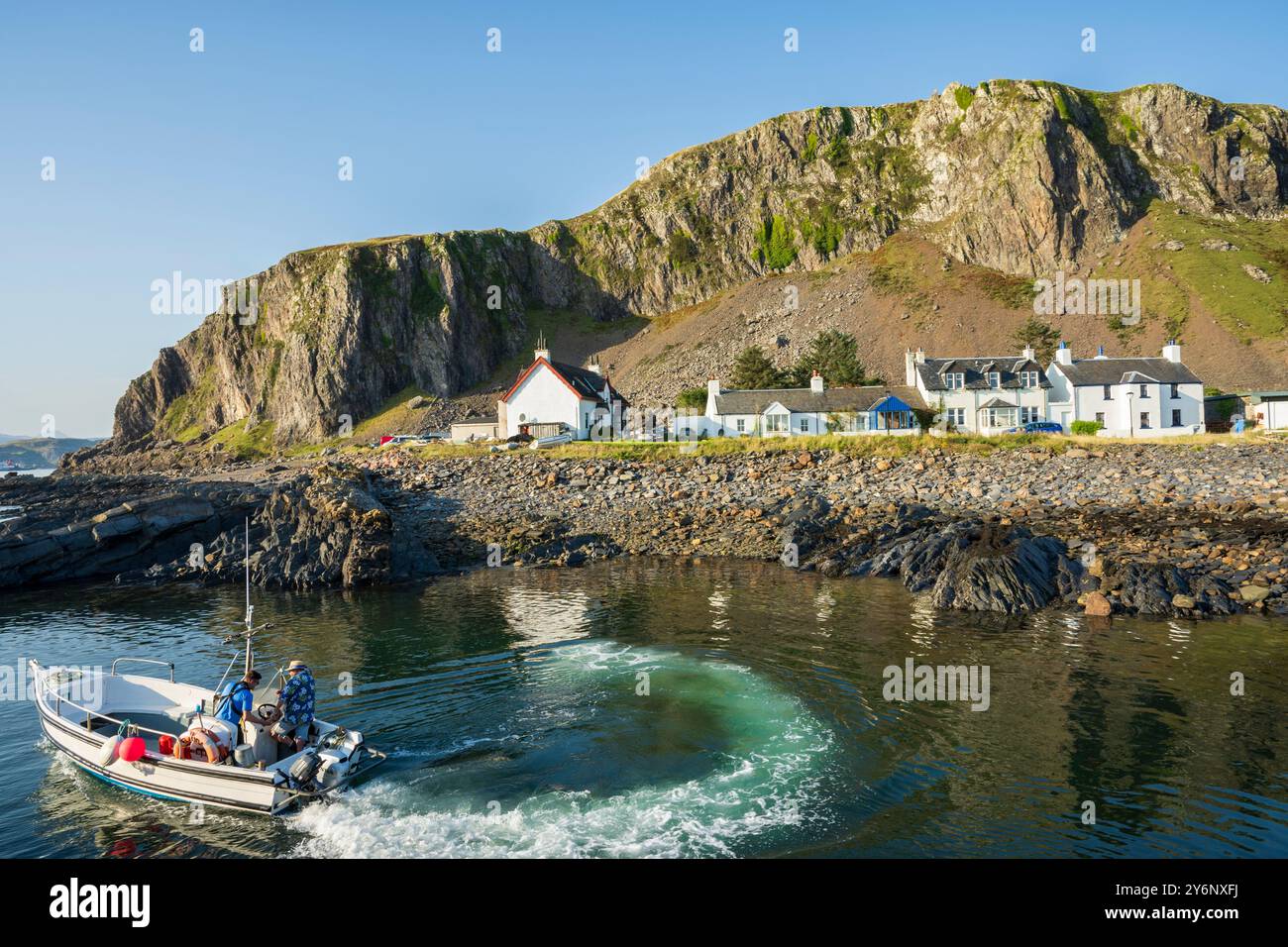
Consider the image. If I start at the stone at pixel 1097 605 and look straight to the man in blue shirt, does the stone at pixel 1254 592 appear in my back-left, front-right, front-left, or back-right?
back-left

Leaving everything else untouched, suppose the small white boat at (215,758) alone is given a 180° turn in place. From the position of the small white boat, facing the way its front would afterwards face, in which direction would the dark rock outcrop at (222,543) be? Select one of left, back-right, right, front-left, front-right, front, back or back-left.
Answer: back-left

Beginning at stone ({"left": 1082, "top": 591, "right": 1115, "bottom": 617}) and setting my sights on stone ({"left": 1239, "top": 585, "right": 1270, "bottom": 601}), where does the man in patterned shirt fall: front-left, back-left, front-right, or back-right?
back-right

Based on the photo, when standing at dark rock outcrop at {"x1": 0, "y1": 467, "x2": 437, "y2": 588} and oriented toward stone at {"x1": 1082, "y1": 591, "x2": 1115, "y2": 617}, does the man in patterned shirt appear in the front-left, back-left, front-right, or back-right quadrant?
front-right

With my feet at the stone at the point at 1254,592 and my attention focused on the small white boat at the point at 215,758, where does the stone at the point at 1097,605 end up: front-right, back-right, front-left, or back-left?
front-right

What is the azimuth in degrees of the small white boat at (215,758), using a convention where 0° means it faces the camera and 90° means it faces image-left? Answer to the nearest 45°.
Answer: approximately 135°
